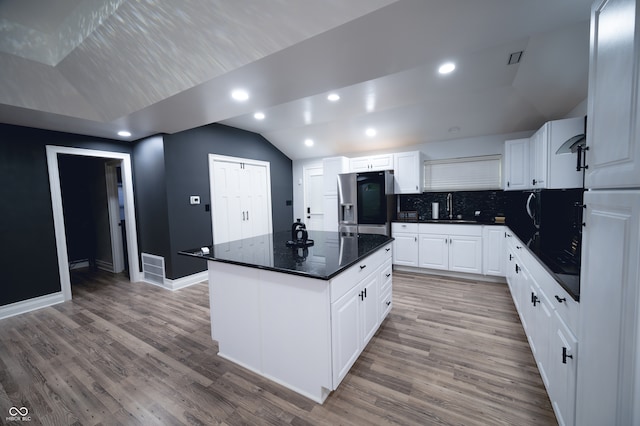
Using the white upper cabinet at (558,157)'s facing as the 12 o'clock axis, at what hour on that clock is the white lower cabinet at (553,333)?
The white lower cabinet is roughly at 9 o'clock from the white upper cabinet.

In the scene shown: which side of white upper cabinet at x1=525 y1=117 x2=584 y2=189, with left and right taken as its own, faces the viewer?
left

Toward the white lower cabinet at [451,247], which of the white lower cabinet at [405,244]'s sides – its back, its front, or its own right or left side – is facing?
left

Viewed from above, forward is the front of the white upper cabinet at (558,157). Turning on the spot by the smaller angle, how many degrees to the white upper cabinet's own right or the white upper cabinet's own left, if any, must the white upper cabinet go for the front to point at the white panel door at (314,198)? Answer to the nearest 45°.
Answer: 0° — it already faces it

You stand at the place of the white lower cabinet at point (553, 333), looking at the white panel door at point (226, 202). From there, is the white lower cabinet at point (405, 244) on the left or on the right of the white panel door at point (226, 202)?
right

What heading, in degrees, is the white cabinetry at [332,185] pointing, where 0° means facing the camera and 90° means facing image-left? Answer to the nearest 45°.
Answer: approximately 0°

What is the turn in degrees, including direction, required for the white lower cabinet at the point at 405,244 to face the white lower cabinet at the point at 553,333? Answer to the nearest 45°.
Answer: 0° — it already faces it

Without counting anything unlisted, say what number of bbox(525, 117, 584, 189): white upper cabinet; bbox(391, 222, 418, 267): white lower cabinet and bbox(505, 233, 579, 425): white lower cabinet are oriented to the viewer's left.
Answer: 2

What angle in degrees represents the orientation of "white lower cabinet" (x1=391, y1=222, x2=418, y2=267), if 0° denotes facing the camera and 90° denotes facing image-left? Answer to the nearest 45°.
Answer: approximately 0°

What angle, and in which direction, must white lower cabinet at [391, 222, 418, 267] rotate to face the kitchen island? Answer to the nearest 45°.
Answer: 0° — it already faces it

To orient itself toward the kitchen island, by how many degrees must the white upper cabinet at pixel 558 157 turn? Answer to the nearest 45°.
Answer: approximately 45° to its left

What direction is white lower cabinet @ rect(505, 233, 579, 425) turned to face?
to the viewer's left
